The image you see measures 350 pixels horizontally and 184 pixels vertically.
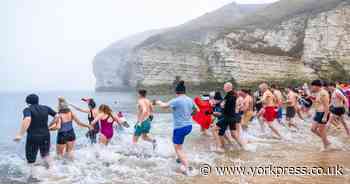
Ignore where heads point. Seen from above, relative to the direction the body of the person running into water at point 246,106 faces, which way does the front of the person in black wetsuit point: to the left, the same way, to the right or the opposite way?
to the right

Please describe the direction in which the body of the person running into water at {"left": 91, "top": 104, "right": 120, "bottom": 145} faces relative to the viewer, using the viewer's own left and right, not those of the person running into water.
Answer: facing away from the viewer and to the left of the viewer

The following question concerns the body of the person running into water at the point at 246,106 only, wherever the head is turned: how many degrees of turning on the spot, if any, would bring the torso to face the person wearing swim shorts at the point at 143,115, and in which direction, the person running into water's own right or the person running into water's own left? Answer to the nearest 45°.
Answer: approximately 45° to the person running into water's own left

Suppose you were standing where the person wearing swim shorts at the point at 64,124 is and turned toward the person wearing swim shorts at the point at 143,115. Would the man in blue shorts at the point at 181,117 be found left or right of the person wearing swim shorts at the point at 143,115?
right

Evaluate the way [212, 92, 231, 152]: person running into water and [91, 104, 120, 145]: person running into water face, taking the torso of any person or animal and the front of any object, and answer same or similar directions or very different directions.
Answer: same or similar directions

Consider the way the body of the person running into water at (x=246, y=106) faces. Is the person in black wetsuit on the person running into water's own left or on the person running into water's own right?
on the person running into water's own left

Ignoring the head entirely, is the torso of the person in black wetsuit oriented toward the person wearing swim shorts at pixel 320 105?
no

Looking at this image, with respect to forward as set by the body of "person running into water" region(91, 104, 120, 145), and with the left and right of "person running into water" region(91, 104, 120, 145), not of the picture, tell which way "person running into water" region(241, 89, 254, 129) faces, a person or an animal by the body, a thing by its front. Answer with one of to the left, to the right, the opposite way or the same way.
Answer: the same way

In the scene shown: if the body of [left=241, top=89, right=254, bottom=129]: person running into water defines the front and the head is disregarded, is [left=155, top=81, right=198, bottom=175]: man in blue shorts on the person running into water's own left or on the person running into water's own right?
on the person running into water's own left

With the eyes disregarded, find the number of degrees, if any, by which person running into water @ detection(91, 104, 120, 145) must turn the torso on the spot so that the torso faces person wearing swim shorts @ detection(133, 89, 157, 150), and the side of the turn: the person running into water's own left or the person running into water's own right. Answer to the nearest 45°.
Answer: approximately 135° to the person running into water's own right

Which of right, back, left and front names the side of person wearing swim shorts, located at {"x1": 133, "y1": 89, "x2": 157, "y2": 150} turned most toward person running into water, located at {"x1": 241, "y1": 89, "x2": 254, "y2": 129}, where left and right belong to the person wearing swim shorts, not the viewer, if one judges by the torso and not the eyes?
right

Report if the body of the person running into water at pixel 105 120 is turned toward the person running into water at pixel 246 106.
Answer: no

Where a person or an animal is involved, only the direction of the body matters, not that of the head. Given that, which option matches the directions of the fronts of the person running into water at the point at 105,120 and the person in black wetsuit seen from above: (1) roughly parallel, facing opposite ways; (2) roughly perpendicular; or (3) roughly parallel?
roughly parallel

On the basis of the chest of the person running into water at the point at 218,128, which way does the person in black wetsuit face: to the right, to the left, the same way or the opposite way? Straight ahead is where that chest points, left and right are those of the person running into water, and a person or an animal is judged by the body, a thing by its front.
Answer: to the right

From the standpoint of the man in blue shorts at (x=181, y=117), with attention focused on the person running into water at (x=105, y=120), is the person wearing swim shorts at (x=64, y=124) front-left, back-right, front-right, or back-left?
front-left

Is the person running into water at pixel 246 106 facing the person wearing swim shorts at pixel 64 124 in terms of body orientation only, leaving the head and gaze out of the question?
no
